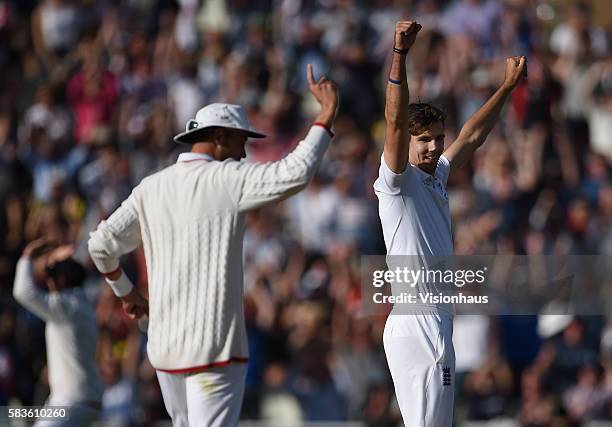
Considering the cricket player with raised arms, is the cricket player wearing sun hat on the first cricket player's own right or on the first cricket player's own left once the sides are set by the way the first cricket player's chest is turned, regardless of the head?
on the first cricket player's own right

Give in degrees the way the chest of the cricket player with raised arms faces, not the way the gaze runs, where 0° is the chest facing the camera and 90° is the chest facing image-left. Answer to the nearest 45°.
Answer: approximately 315°
